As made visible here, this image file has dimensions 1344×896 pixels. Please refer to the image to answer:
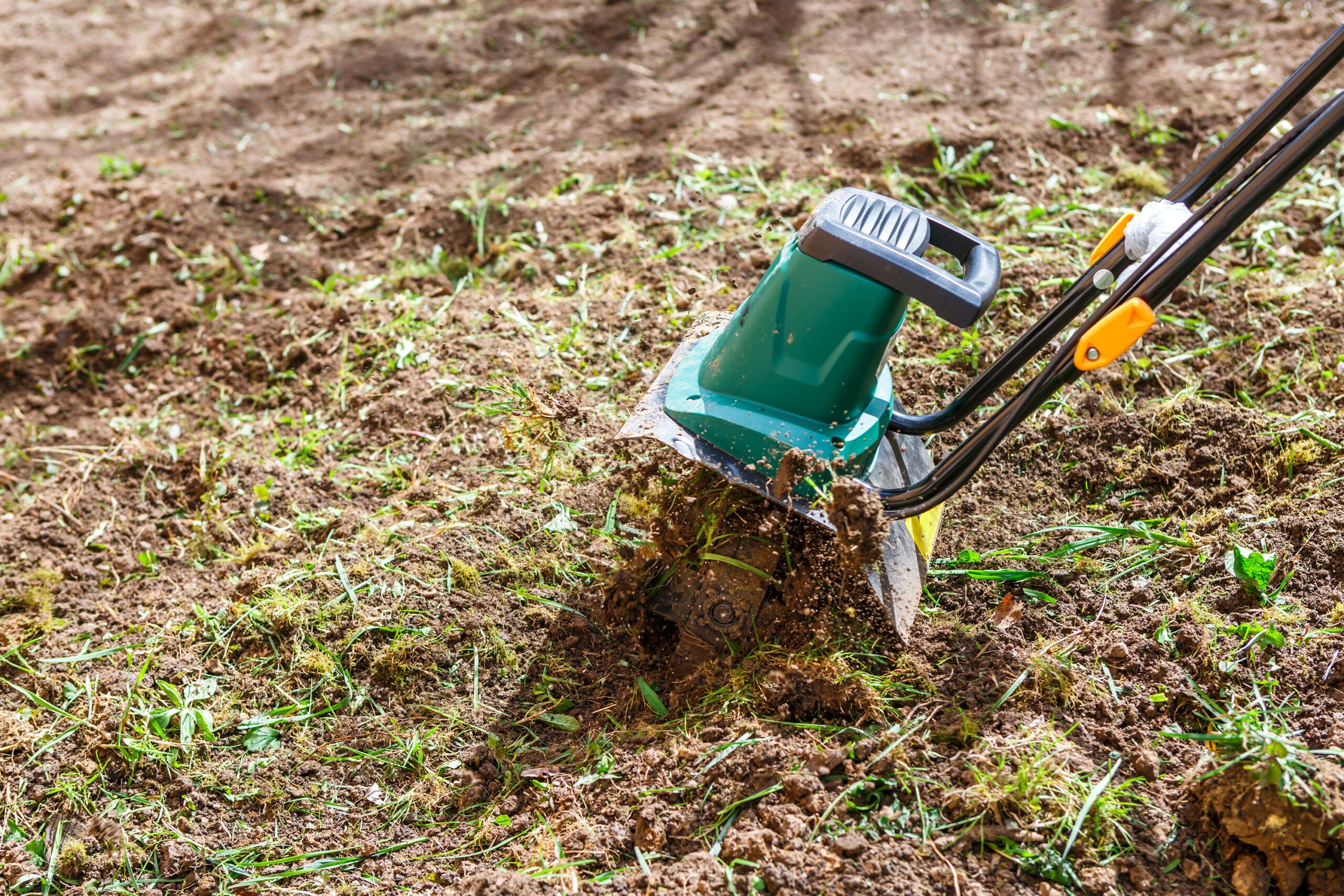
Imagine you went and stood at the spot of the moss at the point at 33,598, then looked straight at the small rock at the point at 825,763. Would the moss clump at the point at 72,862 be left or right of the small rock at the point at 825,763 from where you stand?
right

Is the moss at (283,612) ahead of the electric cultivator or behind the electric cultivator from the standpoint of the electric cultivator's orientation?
ahead

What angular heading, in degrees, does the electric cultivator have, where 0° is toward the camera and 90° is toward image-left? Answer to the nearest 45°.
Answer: approximately 90°

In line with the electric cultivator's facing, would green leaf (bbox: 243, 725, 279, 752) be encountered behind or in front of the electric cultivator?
in front
